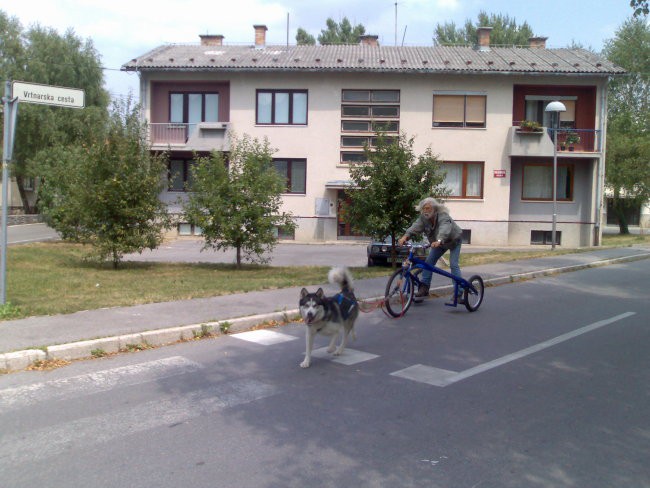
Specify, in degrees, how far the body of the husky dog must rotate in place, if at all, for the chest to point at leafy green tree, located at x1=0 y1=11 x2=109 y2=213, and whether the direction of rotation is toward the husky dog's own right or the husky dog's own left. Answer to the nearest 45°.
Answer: approximately 90° to the husky dog's own right

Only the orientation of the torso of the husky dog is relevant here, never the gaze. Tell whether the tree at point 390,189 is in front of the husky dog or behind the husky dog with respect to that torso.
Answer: behind

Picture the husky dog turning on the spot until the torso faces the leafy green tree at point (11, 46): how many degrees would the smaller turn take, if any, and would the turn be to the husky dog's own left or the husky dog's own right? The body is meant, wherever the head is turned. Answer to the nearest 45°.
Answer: approximately 90° to the husky dog's own right

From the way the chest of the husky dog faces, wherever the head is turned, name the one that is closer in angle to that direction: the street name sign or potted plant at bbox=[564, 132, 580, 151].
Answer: the street name sign

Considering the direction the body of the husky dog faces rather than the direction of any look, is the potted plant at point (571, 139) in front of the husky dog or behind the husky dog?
behind

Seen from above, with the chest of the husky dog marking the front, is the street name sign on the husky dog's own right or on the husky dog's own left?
on the husky dog's own right

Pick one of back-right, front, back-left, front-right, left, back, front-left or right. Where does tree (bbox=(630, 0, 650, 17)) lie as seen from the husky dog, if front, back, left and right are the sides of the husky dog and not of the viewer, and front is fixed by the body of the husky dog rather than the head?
back

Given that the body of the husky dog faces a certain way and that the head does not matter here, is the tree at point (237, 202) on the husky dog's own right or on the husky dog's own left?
on the husky dog's own right

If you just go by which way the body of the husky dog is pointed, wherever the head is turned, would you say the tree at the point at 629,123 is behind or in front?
behind

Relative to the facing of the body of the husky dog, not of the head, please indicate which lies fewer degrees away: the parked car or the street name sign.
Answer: the street name sign

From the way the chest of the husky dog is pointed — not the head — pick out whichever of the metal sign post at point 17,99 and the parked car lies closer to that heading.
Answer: the metal sign post

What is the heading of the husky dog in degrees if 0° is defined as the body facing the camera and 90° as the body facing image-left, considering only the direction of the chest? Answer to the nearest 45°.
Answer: approximately 45°
